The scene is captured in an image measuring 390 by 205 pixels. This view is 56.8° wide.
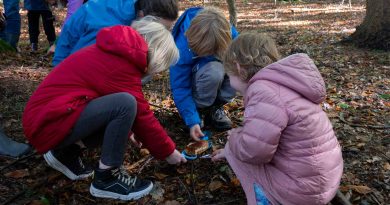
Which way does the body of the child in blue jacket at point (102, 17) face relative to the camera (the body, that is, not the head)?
to the viewer's right

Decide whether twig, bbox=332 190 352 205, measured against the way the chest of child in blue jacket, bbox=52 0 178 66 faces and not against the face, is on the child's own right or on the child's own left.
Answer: on the child's own right

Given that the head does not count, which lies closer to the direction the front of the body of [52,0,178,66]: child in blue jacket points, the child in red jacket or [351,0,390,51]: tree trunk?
the tree trunk

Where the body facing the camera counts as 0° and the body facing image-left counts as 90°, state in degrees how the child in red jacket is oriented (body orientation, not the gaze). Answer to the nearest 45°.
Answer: approximately 270°

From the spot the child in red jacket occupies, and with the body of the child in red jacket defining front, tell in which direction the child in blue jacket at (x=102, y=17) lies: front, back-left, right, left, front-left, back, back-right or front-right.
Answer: left

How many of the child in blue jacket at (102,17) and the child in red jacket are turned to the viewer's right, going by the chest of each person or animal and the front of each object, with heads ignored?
2

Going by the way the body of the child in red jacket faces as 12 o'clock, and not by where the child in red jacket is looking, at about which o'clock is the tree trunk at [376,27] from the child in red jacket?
The tree trunk is roughly at 11 o'clock from the child in red jacket.

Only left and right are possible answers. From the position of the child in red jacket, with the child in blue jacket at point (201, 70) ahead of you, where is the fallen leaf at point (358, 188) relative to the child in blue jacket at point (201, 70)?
right

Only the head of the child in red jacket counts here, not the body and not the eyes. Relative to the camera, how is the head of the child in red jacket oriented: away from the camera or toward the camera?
away from the camera

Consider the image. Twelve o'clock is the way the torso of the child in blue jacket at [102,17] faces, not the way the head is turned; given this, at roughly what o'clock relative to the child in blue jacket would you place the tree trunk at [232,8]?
The tree trunk is roughly at 10 o'clock from the child in blue jacket.
